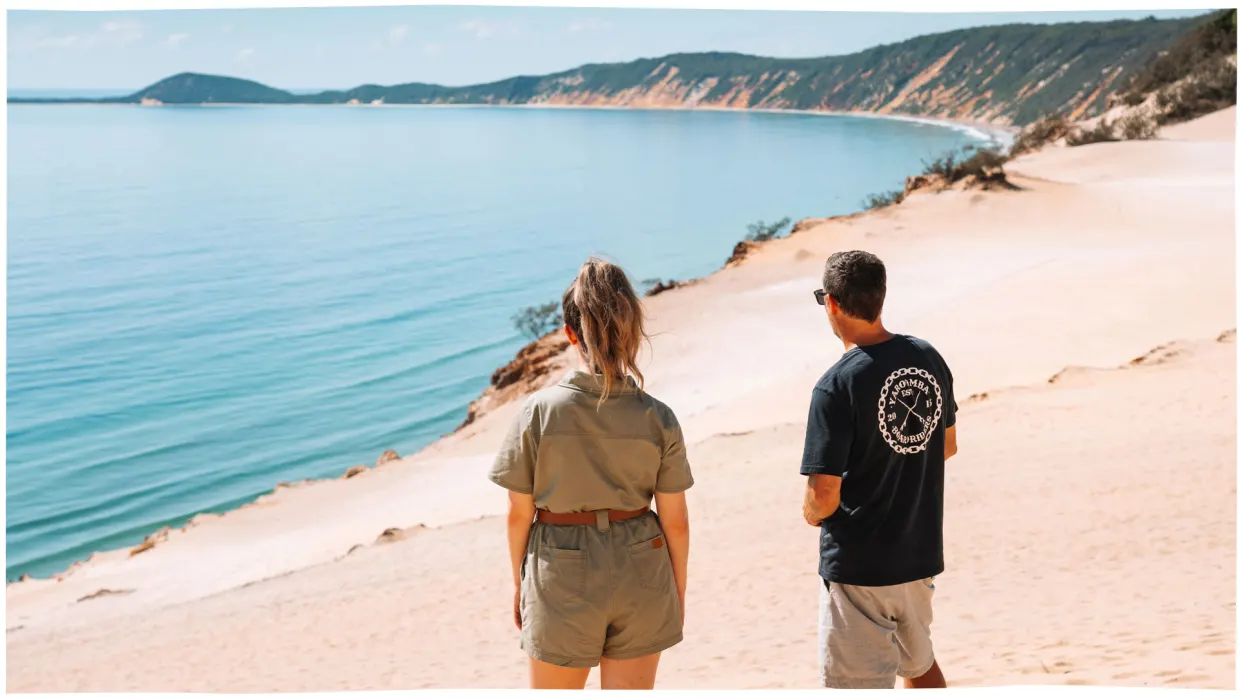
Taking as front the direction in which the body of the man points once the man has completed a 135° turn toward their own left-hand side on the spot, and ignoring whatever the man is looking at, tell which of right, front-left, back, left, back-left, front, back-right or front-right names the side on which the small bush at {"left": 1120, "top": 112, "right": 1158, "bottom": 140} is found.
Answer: back

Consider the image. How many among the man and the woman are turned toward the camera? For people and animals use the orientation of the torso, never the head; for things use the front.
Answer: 0

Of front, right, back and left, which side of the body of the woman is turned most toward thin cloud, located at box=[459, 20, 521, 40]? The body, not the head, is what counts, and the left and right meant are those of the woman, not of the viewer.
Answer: front

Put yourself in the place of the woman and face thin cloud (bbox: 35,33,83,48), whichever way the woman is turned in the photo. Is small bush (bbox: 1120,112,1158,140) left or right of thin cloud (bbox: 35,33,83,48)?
right

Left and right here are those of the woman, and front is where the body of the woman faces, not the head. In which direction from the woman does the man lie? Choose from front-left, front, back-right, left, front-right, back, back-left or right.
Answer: right

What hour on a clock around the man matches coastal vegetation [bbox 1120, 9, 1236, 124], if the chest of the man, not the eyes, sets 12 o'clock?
The coastal vegetation is roughly at 2 o'clock from the man.

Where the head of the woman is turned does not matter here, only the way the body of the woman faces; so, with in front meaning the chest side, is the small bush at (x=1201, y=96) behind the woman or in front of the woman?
in front

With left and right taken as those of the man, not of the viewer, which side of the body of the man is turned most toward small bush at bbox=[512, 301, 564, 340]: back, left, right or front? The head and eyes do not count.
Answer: front

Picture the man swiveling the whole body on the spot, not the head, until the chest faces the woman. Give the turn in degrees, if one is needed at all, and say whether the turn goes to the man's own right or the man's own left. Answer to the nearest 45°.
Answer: approximately 90° to the man's own left

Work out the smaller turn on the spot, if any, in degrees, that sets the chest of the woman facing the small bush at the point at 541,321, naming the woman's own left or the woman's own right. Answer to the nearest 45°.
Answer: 0° — they already face it

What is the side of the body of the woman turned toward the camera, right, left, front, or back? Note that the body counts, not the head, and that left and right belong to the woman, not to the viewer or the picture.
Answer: back

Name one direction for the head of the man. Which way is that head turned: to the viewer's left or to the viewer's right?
to the viewer's left

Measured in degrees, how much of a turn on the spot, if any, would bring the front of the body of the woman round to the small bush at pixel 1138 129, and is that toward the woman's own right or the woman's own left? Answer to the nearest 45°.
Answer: approximately 45° to the woman's own right

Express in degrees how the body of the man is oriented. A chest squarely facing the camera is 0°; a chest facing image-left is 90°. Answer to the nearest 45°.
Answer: approximately 135°
